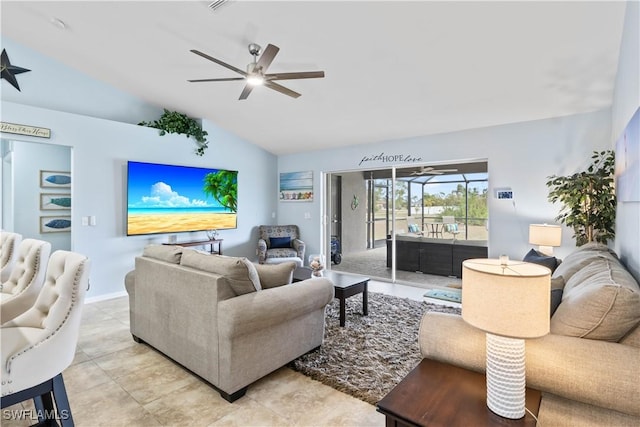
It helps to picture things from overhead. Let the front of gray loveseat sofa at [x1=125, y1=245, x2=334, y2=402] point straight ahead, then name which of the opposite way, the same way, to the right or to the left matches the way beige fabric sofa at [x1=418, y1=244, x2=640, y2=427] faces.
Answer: to the left

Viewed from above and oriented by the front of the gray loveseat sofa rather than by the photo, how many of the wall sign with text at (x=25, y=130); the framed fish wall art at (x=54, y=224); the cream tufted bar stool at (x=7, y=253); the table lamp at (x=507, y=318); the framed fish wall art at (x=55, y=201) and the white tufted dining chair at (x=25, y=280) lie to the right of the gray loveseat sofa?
1

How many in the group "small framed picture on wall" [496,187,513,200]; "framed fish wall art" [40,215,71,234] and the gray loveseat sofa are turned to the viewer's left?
0

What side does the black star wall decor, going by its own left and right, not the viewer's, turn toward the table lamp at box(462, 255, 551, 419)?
front

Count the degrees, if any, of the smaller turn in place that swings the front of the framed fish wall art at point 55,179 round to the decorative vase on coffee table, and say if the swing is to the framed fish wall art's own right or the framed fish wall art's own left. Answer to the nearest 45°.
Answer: approximately 45° to the framed fish wall art's own left

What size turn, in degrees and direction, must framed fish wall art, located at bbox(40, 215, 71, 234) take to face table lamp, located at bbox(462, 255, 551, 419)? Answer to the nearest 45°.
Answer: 0° — it already faces it

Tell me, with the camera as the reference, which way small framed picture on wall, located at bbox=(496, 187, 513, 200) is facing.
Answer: facing the viewer

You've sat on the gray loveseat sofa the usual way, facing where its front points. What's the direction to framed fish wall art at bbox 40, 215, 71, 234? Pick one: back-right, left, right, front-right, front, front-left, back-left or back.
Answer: left

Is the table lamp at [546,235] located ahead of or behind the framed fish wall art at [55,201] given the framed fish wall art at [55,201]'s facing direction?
ahead

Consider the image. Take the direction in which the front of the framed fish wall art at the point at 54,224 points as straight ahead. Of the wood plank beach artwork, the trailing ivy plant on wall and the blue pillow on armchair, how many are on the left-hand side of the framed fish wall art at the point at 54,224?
3

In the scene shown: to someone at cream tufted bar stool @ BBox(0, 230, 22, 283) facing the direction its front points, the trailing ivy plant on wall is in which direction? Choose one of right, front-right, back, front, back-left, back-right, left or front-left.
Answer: back

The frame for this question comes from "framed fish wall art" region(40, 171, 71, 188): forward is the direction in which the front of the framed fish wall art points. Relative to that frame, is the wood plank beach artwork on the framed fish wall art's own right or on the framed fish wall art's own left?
on the framed fish wall art's own left

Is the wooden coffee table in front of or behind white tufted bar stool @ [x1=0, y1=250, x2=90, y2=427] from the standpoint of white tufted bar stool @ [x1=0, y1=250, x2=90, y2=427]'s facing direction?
behind

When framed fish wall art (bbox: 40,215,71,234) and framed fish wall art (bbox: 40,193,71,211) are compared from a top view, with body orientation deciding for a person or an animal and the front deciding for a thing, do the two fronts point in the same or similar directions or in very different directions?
same or similar directions

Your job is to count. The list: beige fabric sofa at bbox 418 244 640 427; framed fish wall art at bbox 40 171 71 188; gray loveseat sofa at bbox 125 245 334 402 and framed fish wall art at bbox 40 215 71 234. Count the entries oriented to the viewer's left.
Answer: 1

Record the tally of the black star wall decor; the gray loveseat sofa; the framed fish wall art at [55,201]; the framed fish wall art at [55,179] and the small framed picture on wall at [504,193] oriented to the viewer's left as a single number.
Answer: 0
